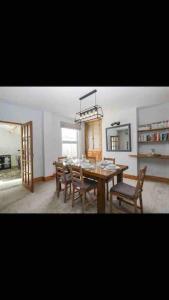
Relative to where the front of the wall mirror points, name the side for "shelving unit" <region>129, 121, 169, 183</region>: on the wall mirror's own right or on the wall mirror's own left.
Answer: on the wall mirror's own left

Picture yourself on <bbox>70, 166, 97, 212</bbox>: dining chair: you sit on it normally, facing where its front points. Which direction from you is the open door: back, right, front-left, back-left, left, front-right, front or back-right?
left

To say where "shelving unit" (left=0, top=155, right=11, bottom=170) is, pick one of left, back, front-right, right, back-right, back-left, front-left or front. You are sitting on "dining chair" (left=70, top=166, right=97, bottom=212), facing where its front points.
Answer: left

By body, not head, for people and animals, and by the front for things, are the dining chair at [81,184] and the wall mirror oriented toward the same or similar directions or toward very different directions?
very different directions

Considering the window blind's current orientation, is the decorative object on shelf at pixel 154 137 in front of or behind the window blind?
in front

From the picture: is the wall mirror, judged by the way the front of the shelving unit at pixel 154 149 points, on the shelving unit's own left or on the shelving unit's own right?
on the shelving unit's own right

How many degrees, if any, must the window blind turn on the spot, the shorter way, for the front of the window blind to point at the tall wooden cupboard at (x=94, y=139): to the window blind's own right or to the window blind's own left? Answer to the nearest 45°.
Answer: approximately 45° to the window blind's own left

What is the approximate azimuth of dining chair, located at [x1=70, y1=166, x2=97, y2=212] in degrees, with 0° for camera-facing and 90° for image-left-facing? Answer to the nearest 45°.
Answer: approximately 225°

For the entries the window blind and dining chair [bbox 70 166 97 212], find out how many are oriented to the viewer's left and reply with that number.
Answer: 0

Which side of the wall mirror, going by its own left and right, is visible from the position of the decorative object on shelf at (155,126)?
left

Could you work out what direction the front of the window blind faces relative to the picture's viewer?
facing the viewer and to the right of the viewer

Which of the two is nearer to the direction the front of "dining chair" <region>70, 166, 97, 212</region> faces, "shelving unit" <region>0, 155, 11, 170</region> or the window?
the window
